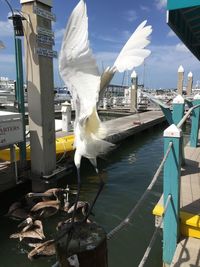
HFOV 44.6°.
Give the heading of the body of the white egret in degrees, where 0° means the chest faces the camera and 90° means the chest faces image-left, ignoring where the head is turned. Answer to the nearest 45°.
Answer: approximately 135°

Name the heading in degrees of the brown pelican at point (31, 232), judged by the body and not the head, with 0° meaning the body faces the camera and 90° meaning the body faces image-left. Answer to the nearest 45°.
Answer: approximately 90°
